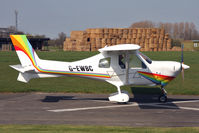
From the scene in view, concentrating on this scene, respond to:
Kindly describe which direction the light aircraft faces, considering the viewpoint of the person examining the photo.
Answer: facing to the right of the viewer
